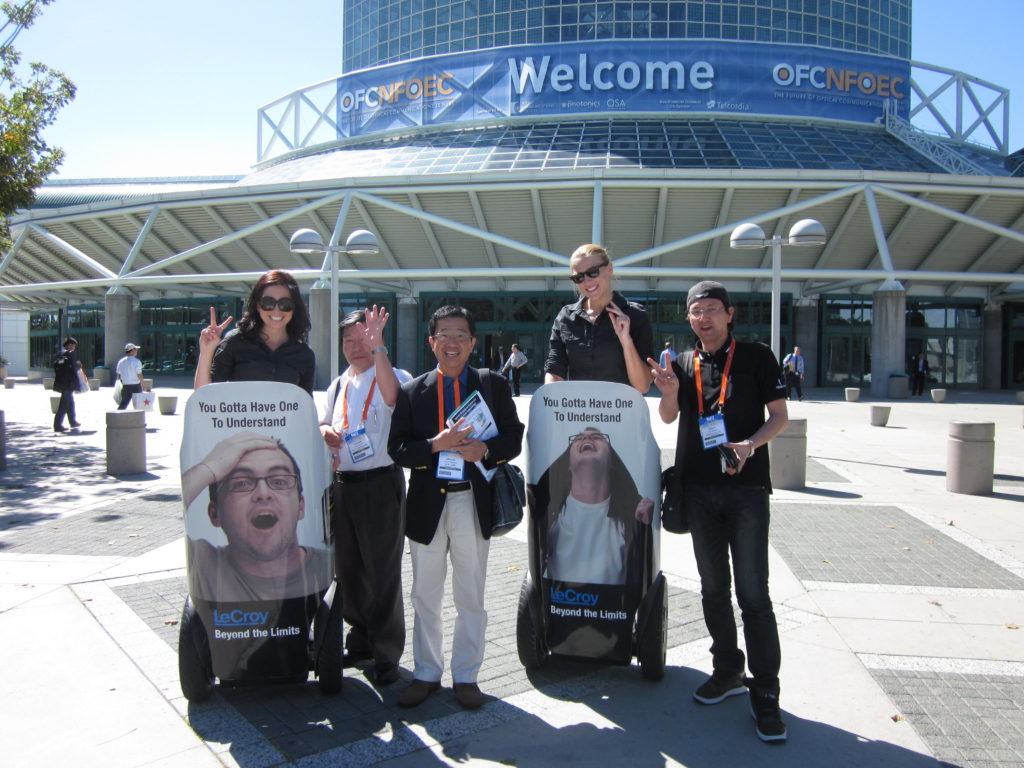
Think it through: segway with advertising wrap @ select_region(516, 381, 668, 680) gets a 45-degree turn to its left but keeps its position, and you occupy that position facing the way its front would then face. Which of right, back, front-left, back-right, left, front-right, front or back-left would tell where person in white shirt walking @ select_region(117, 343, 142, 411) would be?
back

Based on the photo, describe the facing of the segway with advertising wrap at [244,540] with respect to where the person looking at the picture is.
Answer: facing the viewer

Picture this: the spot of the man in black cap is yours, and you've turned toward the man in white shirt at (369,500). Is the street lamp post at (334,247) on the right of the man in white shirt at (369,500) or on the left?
right

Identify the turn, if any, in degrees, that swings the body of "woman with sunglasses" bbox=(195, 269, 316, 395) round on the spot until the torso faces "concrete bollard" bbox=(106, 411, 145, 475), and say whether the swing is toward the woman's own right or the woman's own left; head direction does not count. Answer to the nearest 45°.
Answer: approximately 180°

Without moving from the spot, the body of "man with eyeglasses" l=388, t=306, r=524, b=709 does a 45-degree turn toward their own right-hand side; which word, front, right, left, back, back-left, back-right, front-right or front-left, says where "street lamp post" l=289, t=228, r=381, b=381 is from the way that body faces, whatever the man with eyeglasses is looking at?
back-right

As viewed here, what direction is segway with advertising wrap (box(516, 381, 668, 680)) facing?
toward the camera

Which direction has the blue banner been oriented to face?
toward the camera

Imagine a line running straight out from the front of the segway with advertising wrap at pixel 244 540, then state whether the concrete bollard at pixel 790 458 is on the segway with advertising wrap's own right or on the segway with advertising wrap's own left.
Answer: on the segway with advertising wrap's own left

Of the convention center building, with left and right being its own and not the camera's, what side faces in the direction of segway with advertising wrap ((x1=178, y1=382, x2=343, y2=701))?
front

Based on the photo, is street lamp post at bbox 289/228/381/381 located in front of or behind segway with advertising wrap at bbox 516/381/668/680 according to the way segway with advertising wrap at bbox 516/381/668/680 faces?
behind

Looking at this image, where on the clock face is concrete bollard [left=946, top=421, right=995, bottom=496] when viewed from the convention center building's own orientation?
The concrete bollard is roughly at 12 o'clock from the convention center building.

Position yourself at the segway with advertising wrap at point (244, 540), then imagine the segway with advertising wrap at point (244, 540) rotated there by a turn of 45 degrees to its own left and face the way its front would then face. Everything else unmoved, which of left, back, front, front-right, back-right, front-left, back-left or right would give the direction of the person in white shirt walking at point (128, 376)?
back-left

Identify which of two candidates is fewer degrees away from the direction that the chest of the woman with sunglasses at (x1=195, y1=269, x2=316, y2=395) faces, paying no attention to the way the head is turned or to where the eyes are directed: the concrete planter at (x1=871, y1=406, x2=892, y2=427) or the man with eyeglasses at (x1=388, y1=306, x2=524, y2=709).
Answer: the man with eyeglasses
